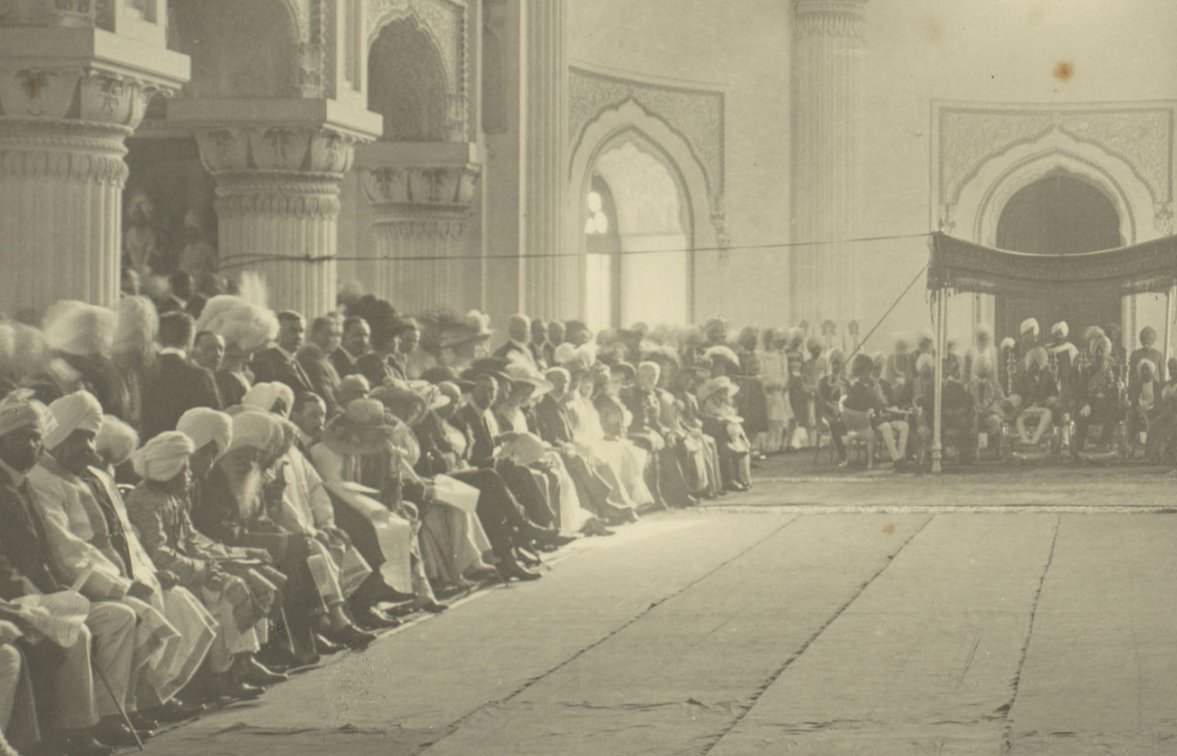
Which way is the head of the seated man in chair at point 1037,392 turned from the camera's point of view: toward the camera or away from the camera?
toward the camera

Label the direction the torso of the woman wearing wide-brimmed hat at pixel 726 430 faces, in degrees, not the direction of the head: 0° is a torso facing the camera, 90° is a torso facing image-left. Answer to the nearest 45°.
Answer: approximately 315°

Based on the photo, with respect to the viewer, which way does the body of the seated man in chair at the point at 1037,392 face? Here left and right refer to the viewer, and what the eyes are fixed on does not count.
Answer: facing the viewer

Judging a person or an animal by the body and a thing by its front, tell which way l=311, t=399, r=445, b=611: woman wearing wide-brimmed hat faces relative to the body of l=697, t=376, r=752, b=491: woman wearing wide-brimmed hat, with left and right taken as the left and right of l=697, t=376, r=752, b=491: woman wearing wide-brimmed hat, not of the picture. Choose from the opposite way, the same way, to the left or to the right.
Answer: the same way

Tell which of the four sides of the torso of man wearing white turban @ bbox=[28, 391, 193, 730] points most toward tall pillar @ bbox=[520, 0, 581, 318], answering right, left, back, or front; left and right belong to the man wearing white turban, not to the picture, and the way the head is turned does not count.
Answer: left

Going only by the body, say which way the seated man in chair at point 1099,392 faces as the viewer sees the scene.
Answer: toward the camera

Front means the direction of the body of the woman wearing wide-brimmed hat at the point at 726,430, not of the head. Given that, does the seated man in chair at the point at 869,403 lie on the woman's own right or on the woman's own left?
on the woman's own left

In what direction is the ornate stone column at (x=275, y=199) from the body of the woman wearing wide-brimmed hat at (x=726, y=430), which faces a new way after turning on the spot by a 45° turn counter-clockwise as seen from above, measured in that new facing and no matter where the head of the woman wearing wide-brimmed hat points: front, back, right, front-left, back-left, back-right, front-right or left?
back-right

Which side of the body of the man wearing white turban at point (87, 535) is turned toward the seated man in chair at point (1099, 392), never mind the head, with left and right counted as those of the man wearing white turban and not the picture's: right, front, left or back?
left

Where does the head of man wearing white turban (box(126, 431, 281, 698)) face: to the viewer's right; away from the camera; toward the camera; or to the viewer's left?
to the viewer's right

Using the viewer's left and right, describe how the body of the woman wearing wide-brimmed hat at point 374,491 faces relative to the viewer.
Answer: facing the viewer and to the right of the viewer

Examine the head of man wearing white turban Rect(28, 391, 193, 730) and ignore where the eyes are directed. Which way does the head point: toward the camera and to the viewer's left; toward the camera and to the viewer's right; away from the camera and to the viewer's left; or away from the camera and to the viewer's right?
toward the camera and to the viewer's right

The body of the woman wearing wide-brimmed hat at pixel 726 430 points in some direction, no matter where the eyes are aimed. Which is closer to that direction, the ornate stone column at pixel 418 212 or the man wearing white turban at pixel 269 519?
the man wearing white turban

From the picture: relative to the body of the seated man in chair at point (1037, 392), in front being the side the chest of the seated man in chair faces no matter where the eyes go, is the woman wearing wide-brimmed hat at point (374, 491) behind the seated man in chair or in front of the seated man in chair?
in front

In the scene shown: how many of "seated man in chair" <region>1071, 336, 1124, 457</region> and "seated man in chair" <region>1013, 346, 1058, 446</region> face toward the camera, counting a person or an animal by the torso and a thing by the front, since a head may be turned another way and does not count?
2

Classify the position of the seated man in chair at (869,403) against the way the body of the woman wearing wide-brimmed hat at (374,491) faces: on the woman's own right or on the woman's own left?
on the woman's own left
